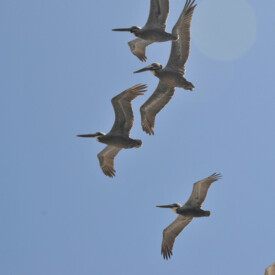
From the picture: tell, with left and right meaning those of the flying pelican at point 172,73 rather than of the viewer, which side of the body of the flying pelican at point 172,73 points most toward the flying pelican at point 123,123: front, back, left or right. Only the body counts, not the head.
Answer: front

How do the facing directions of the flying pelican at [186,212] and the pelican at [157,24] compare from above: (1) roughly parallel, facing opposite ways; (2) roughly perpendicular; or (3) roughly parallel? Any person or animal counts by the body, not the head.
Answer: roughly parallel

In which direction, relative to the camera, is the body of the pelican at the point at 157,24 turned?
to the viewer's left

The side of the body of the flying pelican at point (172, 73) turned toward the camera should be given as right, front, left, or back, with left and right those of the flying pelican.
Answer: left

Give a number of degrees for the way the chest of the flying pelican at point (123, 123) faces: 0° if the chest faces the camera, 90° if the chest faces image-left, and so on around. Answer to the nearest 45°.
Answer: approximately 90°

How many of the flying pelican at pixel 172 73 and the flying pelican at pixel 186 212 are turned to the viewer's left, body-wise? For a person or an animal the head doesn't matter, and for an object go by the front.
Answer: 2

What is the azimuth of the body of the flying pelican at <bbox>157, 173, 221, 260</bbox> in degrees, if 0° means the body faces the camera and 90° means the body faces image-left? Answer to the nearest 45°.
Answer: approximately 90°

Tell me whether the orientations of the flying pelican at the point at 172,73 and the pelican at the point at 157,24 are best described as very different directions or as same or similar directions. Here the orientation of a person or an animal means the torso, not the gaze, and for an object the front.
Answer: same or similar directions

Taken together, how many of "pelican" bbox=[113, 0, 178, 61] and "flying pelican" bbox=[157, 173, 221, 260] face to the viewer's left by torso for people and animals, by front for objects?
2
